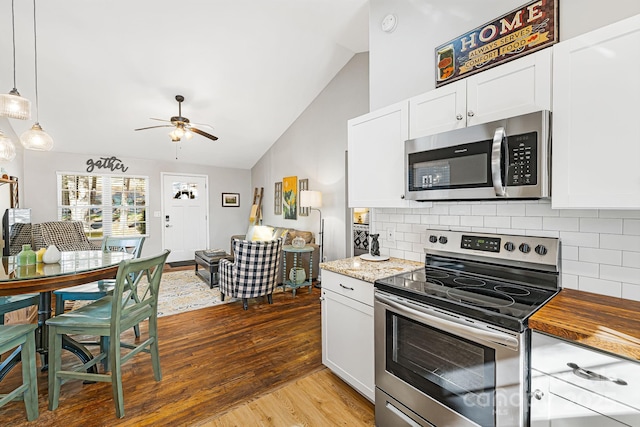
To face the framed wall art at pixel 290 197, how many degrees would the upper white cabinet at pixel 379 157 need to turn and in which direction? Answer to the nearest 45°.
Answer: approximately 90° to its right

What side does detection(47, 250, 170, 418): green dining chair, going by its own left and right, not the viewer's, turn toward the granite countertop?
back

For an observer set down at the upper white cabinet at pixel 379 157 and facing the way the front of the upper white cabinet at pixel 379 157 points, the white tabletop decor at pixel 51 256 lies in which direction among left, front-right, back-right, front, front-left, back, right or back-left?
front-right

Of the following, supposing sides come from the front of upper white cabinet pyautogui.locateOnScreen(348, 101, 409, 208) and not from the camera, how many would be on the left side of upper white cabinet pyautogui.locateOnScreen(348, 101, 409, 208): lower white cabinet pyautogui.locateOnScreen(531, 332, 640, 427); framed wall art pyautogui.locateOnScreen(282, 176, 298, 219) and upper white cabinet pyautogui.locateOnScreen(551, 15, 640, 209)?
2

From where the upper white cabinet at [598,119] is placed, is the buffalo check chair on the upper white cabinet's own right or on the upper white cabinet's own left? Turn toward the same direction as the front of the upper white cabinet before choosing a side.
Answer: on the upper white cabinet's own right

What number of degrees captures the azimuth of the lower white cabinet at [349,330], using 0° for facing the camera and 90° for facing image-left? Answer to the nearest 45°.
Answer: approximately 45°

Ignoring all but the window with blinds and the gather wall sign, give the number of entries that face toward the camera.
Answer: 2

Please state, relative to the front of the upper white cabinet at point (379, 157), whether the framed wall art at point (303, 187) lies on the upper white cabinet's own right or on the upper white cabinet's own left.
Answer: on the upper white cabinet's own right

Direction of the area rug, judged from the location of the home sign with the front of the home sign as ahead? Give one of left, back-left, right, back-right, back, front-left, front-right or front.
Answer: front-right
